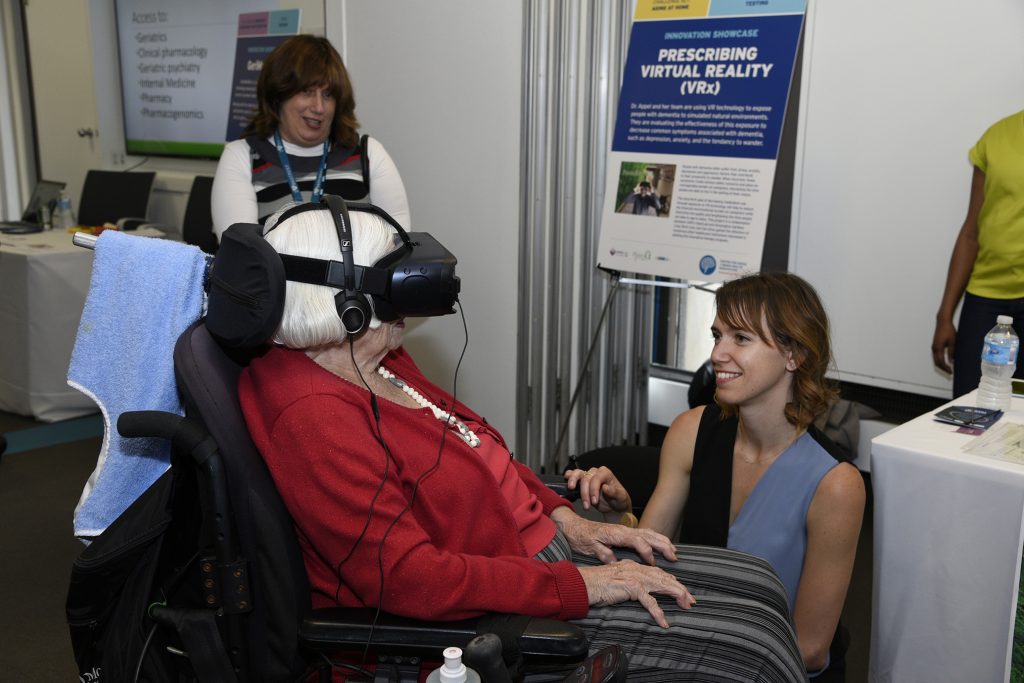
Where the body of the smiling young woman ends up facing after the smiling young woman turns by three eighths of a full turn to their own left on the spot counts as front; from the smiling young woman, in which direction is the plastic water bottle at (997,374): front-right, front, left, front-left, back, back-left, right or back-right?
front-left

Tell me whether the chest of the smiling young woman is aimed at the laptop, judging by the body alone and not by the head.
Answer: no

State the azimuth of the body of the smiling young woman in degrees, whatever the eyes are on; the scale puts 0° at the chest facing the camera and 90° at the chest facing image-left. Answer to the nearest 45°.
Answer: approximately 45°

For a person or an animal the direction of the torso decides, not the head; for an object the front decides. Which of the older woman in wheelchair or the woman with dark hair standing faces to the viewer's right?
the older woman in wheelchair

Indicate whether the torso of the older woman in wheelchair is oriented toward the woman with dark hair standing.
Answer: no

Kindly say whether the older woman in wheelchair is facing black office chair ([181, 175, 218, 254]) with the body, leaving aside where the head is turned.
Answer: no

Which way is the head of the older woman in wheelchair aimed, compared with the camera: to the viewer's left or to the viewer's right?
to the viewer's right

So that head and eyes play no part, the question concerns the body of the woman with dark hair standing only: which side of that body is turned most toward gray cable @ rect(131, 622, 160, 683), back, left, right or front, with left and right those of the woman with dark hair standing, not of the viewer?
front

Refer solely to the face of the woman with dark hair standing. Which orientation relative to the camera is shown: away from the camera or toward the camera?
toward the camera
